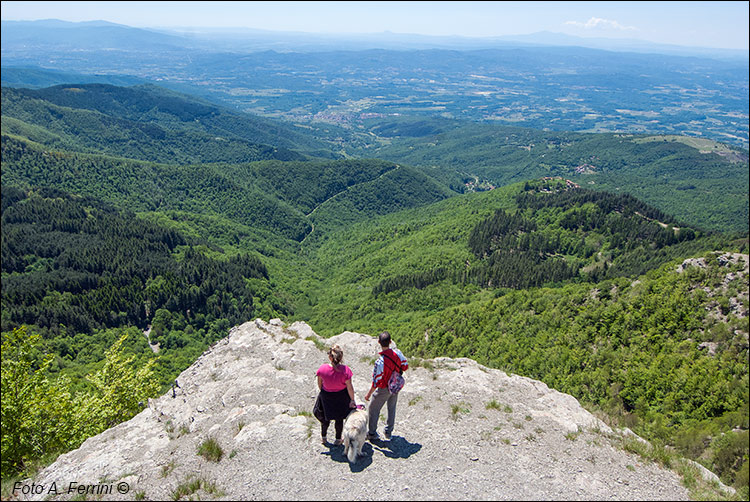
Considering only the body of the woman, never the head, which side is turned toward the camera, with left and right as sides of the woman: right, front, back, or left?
back

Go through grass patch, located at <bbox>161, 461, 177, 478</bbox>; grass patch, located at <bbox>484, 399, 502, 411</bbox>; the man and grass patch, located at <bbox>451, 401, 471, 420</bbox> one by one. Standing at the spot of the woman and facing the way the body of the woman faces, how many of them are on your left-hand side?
1

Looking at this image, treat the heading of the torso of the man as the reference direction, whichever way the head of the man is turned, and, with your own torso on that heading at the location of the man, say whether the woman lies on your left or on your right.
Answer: on your left

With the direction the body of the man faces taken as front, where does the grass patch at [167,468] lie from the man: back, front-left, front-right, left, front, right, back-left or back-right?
left

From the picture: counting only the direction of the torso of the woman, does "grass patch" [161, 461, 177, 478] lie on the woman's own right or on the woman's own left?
on the woman's own left

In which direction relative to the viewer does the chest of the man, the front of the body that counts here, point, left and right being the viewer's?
facing away from the viewer

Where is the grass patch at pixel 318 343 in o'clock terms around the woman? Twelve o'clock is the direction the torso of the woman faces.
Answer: The grass patch is roughly at 12 o'clock from the woman.

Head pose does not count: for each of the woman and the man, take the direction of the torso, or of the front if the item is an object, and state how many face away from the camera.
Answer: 2
